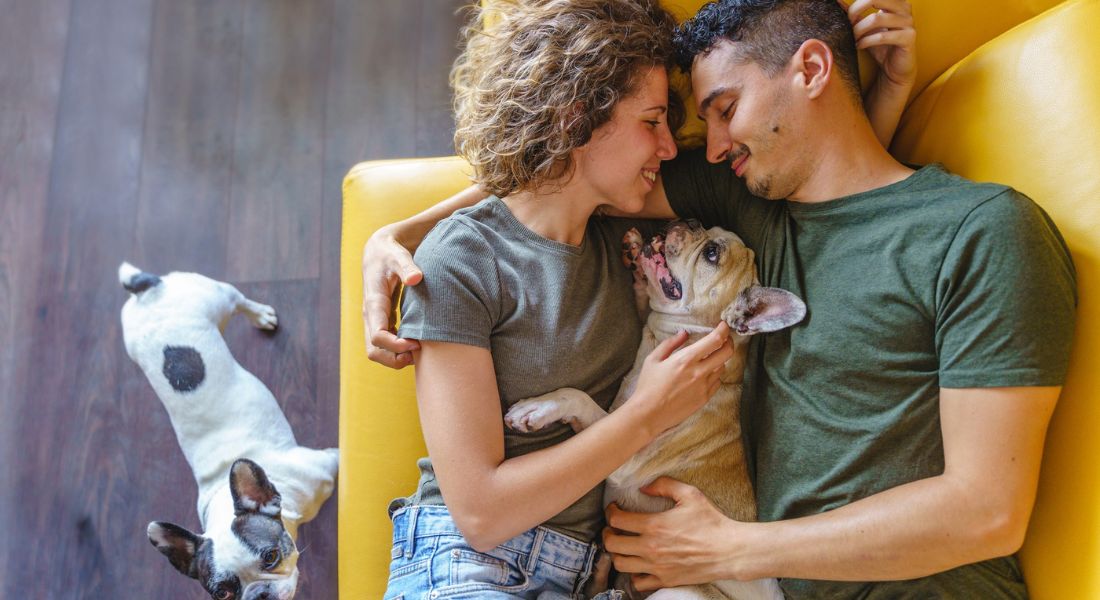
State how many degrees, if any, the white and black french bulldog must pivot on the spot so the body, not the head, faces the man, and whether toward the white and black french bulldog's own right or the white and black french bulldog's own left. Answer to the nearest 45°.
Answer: approximately 45° to the white and black french bulldog's own left

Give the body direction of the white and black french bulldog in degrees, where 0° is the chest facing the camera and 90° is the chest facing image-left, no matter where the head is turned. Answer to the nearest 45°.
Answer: approximately 0°

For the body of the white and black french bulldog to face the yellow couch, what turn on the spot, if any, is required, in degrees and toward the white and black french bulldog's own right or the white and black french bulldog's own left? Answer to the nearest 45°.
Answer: approximately 45° to the white and black french bulldog's own left

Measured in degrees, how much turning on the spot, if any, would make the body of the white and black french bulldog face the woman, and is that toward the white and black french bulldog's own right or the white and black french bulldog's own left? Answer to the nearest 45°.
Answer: approximately 45° to the white and black french bulldog's own left
